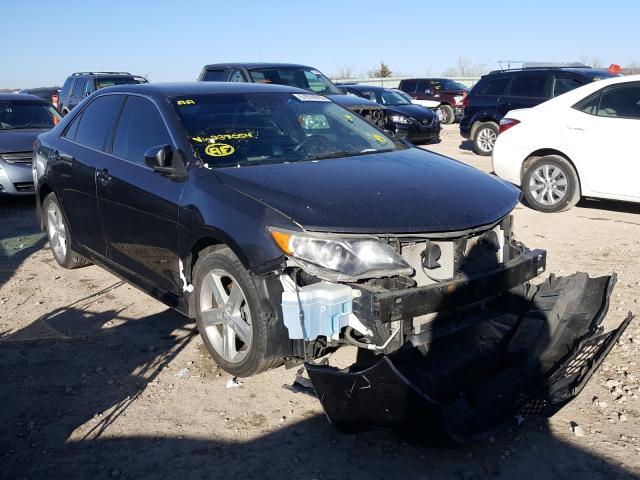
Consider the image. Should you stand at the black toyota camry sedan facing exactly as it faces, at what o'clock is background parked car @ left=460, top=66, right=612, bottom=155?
The background parked car is roughly at 8 o'clock from the black toyota camry sedan.

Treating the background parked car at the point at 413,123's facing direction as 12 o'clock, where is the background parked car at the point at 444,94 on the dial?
the background parked car at the point at 444,94 is roughly at 8 o'clock from the background parked car at the point at 413,123.

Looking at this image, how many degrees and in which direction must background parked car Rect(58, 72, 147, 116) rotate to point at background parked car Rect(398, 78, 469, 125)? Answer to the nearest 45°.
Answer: approximately 45° to its left

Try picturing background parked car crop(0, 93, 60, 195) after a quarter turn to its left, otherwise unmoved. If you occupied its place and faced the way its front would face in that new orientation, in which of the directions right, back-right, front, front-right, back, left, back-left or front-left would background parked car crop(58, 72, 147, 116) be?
front-left

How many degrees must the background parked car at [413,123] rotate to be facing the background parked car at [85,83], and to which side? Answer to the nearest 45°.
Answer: approximately 135° to its right

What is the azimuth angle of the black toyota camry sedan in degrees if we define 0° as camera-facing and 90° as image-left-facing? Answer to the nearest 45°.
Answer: approximately 315°

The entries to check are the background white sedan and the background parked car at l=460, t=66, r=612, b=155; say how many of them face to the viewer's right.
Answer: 2

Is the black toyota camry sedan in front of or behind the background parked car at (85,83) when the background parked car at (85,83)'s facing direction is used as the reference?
in front

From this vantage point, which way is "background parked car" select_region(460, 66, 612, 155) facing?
to the viewer's right

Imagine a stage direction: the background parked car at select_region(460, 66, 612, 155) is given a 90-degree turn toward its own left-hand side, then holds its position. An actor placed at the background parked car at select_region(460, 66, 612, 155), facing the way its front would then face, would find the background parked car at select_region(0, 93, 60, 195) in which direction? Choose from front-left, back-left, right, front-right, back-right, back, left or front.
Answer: back-left

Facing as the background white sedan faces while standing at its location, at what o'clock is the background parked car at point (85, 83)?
The background parked car is roughly at 7 o'clock from the background white sedan.

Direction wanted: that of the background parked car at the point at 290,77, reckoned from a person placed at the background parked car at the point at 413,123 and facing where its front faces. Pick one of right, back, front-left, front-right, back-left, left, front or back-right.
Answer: right

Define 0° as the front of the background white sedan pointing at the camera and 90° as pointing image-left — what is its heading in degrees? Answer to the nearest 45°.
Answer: approximately 270°
